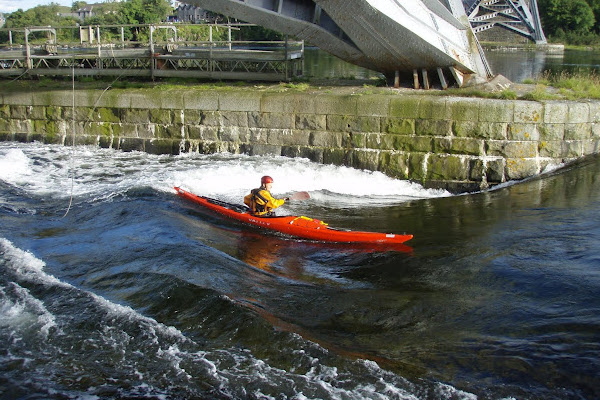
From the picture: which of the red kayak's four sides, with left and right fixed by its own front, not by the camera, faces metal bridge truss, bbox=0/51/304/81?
left

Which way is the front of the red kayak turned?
to the viewer's right

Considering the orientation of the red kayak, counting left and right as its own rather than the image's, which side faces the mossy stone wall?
left

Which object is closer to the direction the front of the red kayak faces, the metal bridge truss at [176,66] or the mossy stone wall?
the mossy stone wall
